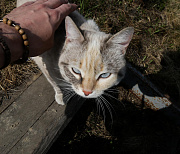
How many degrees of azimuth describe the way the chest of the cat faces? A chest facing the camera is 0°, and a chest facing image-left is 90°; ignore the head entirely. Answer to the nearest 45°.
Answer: approximately 0°
